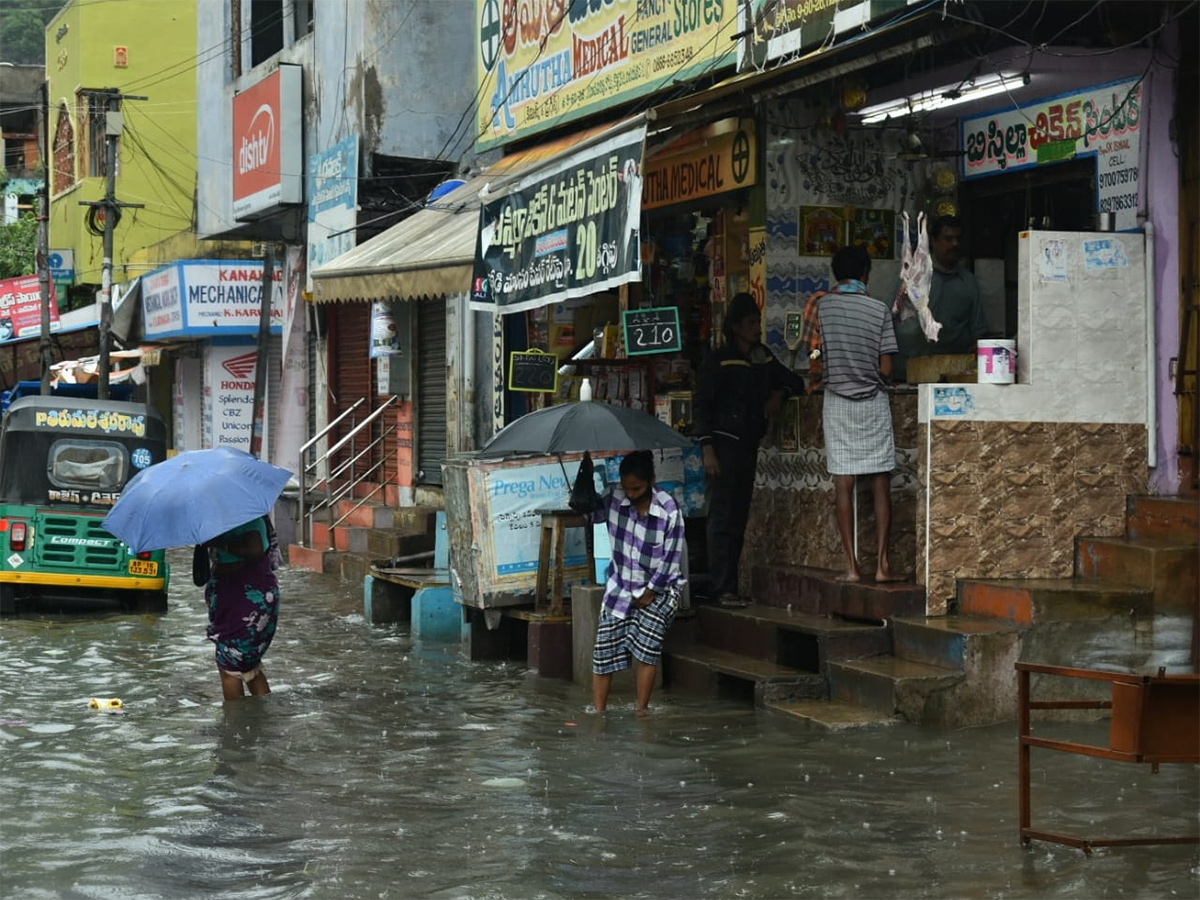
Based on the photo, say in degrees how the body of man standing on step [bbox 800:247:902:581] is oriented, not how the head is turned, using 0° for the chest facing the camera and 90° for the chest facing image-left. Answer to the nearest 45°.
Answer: approximately 180°

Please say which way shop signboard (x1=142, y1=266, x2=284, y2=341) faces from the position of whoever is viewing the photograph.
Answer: facing the viewer

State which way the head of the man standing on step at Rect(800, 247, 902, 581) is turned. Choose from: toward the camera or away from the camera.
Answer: away from the camera

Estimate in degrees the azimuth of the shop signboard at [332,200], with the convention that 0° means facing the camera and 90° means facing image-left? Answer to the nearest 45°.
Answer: approximately 45°

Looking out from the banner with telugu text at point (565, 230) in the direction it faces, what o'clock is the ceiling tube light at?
The ceiling tube light is roughly at 8 o'clock from the banner with telugu text.

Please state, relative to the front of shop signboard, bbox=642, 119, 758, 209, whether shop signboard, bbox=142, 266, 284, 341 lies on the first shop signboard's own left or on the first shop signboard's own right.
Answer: on the first shop signboard's own right

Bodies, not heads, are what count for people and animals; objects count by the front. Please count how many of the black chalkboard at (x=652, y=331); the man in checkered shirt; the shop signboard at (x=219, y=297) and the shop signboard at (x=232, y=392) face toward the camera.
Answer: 4

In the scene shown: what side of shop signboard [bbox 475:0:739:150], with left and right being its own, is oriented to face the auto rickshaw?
right

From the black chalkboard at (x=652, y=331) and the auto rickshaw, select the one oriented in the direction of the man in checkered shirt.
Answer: the black chalkboard

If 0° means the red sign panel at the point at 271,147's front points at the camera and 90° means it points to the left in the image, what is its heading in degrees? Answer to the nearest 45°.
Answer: approximately 45°

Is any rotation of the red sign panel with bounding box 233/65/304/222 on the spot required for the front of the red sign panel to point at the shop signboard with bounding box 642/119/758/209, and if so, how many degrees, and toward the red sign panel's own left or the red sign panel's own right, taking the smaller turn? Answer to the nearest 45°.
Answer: approximately 45° to the red sign panel's own left
